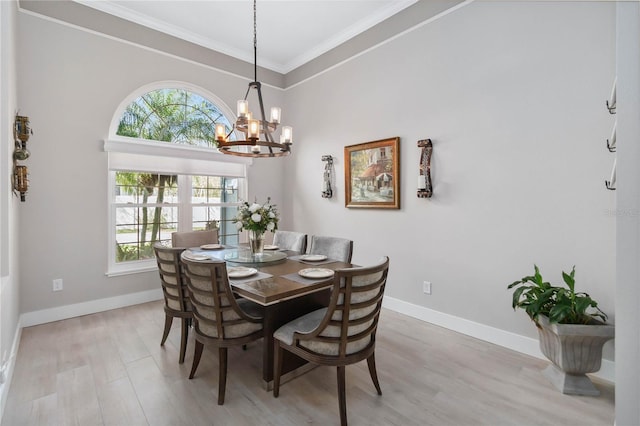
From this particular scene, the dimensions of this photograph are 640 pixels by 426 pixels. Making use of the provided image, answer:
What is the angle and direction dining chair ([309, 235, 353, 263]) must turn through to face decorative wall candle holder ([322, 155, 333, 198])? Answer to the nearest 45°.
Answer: approximately 135° to its right

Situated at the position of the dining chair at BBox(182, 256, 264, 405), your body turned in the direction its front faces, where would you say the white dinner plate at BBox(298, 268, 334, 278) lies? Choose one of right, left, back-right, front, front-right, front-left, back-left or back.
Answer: front-right

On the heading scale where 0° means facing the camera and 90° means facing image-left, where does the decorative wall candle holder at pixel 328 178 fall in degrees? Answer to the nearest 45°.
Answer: approximately 45°

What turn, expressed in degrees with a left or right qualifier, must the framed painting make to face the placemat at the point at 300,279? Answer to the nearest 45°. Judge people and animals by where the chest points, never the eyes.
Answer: approximately 45° to its left

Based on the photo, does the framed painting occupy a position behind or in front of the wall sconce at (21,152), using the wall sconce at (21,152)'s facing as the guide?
in front

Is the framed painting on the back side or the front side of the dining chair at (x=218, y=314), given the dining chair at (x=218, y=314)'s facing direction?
on the front side

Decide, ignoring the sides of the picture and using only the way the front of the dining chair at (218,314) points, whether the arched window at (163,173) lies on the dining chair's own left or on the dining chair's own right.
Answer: on the dining chair's own left

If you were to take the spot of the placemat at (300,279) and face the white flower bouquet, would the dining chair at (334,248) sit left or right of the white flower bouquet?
right

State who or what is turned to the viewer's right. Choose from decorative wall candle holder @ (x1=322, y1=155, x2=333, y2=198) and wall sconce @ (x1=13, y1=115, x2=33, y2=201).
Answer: the wall sconce

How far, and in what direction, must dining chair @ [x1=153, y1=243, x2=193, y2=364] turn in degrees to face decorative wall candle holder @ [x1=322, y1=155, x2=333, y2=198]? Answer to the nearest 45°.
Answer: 0° — it already faces it

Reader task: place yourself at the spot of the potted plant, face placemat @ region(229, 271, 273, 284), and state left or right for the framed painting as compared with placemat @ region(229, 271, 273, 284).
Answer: right

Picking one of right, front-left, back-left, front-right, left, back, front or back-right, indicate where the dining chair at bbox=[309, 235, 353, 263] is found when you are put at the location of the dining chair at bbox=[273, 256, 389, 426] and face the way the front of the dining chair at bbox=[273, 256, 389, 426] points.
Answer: front-right
